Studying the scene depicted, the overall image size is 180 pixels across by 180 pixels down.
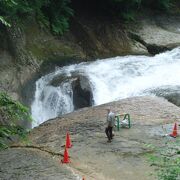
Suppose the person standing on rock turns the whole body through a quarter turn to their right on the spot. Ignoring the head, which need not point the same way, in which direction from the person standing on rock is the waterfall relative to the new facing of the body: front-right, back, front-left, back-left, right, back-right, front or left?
front-left

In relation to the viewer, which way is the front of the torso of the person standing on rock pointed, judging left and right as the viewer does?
facing away from the viewer and to the left of the viewer
